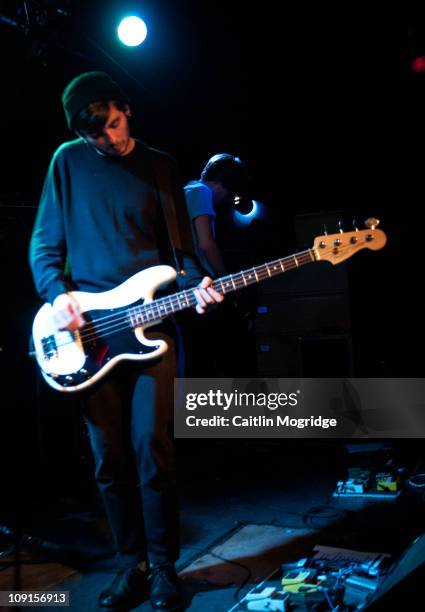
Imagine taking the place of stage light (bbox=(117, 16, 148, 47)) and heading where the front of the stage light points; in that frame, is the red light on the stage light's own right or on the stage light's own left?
on the stage light's own left

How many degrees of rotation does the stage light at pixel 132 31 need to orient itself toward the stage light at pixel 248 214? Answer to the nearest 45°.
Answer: approximately 135° to its left

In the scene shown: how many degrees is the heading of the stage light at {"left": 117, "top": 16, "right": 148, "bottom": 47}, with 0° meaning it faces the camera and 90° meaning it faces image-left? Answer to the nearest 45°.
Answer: approximately 0°

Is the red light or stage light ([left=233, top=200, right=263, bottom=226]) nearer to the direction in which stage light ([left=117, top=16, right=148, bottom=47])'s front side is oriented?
the red light
